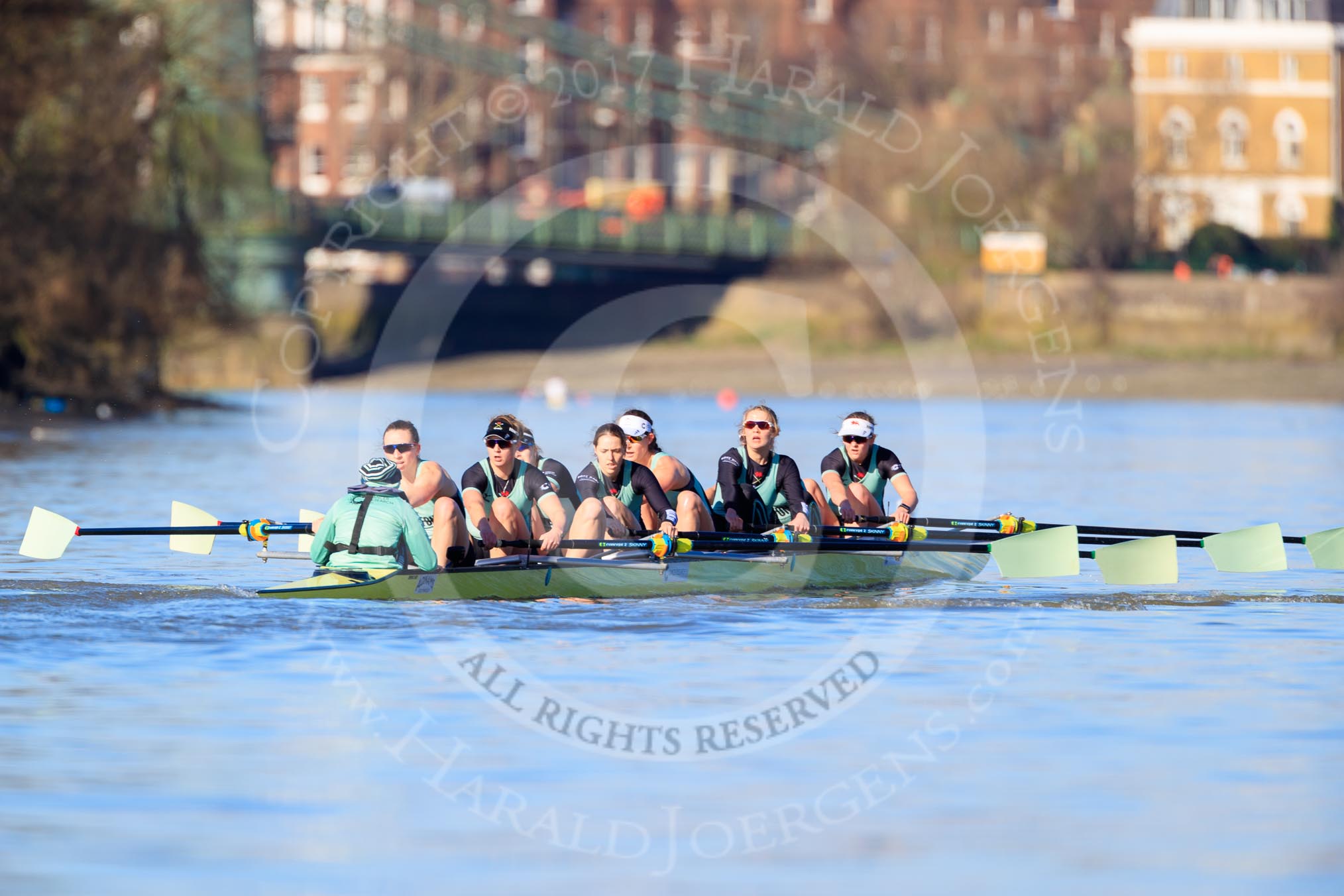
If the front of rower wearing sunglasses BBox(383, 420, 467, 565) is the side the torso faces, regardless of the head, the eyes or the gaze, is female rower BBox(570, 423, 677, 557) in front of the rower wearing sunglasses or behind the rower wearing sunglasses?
behind

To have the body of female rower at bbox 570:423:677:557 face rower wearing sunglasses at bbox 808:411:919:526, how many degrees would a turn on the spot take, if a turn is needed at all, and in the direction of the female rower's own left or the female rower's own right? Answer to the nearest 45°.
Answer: approximately 180°

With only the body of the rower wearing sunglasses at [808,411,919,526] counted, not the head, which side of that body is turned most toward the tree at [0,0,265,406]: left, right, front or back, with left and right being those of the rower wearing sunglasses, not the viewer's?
back

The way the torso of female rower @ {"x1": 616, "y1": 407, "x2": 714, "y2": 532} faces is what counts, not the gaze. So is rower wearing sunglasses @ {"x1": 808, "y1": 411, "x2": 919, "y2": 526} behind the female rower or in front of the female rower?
behind

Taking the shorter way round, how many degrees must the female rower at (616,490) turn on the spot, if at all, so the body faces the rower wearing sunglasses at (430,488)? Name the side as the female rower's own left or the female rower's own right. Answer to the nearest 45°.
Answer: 0° — they already face them

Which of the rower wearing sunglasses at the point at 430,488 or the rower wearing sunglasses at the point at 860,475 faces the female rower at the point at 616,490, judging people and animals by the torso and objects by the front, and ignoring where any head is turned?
the rower wearing sunglasses at the point at 860,475

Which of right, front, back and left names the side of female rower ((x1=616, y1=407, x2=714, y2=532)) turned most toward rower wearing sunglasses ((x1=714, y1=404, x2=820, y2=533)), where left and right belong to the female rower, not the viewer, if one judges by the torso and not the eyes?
back

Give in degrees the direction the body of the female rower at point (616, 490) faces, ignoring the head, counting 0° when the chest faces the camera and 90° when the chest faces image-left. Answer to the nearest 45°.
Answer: approximately 45°
